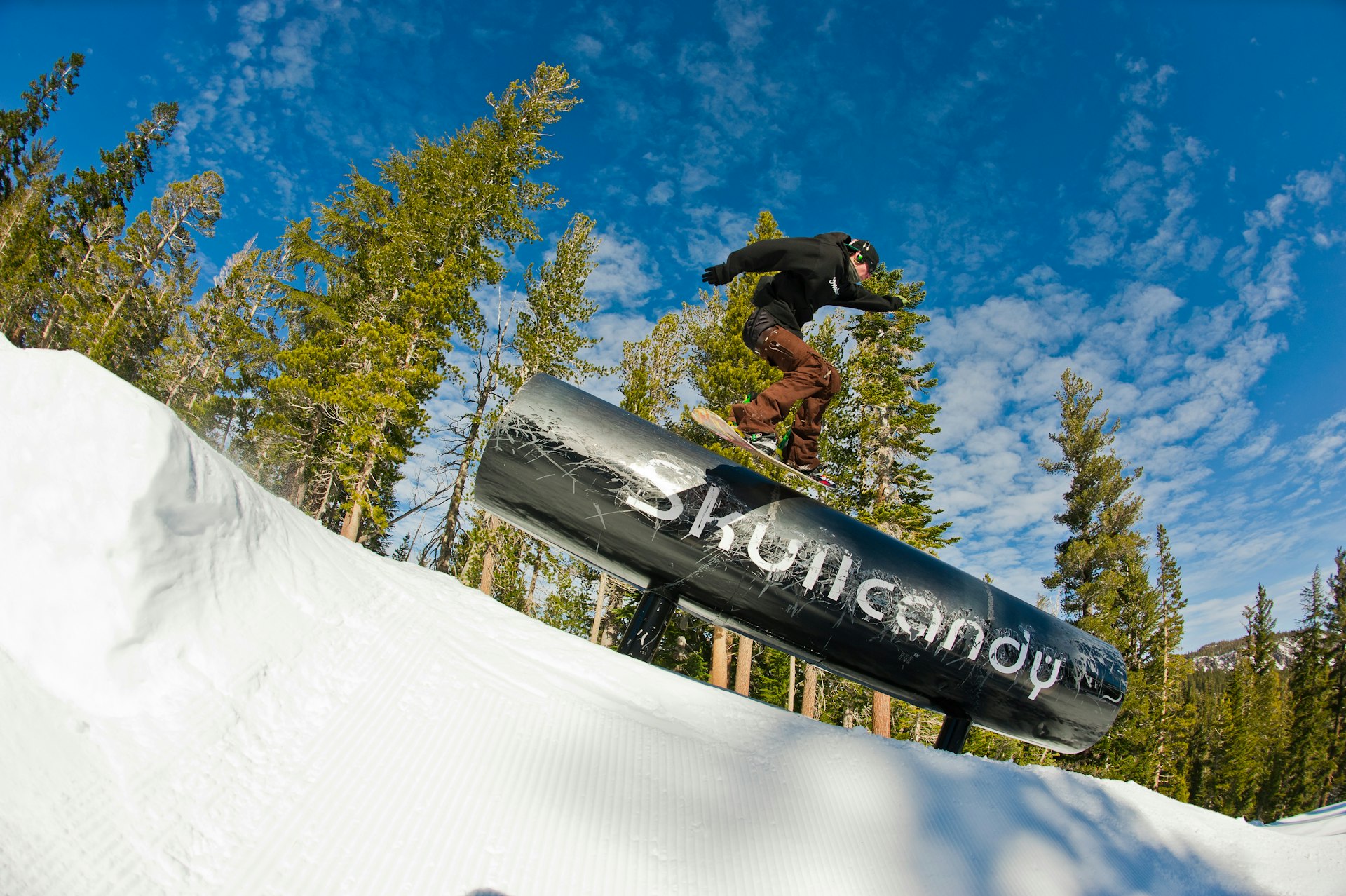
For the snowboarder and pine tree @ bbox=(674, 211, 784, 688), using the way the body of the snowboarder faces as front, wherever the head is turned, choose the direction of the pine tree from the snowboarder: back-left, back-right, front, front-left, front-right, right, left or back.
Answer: left

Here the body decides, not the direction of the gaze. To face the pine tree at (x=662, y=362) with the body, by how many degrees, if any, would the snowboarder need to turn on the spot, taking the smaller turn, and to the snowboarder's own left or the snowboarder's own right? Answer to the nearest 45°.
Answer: approximately 90° to the snowboarder's own left
